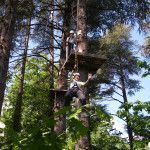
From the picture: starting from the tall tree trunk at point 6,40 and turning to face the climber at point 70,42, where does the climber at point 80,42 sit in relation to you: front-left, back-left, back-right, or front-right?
front-right

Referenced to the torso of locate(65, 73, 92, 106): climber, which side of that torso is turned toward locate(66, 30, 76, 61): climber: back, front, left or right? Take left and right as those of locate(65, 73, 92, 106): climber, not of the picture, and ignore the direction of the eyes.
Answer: back

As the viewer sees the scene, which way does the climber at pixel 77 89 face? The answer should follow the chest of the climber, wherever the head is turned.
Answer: toward the camera

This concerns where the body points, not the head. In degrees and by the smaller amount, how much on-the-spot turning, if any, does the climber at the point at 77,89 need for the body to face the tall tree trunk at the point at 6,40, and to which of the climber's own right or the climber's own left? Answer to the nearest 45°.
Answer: approximately 135° to the climber's own right

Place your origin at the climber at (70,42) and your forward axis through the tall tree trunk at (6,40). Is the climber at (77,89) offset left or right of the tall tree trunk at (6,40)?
left
